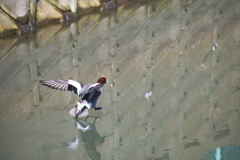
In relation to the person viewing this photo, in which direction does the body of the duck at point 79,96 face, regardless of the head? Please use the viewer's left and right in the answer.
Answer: facing away from the viewer and to the right of the viewer
